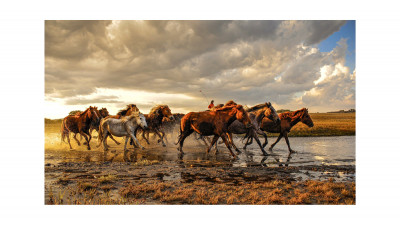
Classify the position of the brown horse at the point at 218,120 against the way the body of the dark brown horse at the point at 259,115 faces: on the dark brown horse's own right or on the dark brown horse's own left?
on the dark brown horse's own right

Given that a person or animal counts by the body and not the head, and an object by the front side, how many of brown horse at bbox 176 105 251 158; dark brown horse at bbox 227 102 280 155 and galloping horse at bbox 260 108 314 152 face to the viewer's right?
3

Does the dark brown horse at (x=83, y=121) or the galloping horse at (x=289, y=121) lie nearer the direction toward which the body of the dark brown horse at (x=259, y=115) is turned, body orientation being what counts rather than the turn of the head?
the galloping horse

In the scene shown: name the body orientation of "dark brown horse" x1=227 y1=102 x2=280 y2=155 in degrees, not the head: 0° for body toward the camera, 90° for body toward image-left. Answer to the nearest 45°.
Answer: approximately 270°

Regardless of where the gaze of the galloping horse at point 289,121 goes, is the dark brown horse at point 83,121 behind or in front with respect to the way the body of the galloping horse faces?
behind

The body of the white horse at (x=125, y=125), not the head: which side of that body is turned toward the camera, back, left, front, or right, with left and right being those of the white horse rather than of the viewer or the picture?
right

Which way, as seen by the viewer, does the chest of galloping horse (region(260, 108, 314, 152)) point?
to the viewer's right

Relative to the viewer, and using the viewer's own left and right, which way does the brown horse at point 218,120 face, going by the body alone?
facing to the right of the viewer

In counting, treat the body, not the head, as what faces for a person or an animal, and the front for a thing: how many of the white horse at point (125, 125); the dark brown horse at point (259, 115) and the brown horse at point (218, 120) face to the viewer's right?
3

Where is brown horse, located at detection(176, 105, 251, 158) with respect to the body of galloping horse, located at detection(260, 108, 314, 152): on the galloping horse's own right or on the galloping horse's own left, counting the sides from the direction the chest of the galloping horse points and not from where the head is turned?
on the galloping horse's own right
